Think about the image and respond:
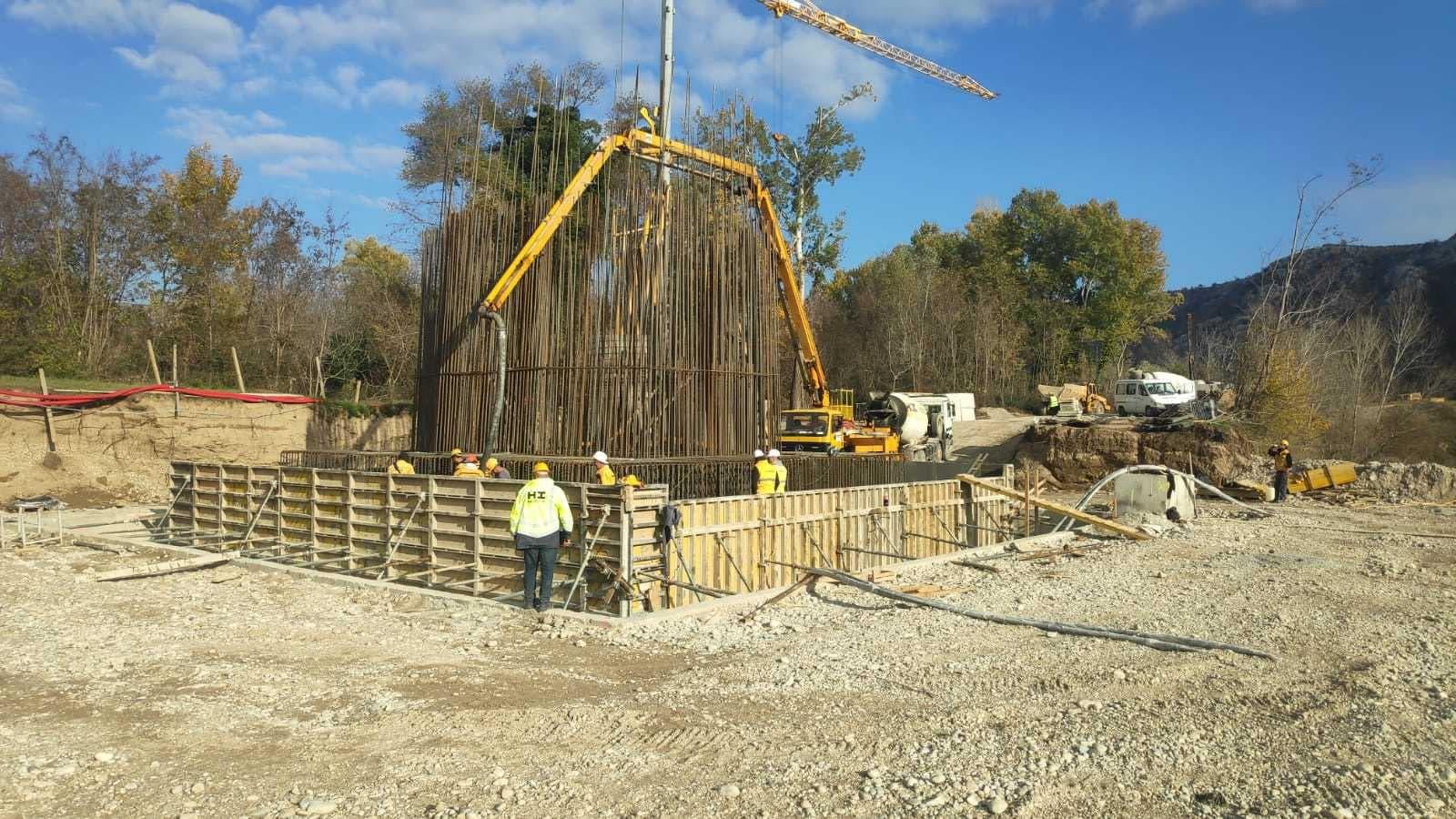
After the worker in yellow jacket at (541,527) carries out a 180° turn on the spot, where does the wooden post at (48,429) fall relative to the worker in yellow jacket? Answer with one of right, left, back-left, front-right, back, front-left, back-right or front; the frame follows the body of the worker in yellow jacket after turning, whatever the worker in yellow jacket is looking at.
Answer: back-right

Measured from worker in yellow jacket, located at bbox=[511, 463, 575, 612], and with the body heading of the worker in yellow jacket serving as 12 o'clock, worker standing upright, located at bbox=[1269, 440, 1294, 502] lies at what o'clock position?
The worker standing upright is roughly at 2 o'clock from the worker in yellow jacket.

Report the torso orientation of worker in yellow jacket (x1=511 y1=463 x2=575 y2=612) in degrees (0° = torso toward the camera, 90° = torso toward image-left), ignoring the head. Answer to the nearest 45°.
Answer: approximately 180°

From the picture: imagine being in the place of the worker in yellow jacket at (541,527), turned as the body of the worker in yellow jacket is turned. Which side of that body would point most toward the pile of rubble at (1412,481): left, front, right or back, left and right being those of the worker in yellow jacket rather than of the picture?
right

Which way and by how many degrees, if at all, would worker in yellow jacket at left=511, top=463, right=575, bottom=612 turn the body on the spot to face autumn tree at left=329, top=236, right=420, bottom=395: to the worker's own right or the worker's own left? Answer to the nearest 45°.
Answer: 0° — they already face it

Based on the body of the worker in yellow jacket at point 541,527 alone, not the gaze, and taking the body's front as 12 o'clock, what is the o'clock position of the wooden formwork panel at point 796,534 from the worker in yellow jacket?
The wooden formwork panel is roughly at 2 o'clock from the worker in yellow jacket.

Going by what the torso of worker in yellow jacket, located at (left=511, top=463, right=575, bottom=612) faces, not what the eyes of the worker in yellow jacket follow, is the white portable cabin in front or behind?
in front

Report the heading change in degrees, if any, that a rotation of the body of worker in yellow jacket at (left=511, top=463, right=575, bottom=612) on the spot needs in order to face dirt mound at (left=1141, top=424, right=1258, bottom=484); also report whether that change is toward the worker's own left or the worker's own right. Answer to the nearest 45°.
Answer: approximately 45° to the worker's own right

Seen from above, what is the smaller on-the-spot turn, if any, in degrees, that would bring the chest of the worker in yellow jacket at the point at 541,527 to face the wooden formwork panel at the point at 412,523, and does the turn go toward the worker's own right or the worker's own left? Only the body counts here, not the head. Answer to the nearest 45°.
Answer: approximately 45° to the worker's own left

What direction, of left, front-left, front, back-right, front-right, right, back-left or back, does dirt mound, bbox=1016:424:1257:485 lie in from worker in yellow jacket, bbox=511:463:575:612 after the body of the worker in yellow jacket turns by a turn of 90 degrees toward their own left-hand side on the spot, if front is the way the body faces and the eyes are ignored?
back-right

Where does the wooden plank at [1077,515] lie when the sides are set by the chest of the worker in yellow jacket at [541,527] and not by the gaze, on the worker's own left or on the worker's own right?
on the worker's own right

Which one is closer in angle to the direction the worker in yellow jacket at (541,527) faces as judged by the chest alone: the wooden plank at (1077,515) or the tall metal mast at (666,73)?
the tall metal mast

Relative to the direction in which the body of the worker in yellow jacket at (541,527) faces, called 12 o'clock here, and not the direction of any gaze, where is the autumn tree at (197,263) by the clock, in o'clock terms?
The autumn tree is roughly at 11 o'clock from the worker in yellow jacket.

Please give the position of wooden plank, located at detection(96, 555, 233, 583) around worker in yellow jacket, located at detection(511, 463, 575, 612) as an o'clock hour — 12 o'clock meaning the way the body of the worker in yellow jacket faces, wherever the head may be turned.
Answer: The wooden plank is roughly at 10 o'clock from the worker in yellow jacket.

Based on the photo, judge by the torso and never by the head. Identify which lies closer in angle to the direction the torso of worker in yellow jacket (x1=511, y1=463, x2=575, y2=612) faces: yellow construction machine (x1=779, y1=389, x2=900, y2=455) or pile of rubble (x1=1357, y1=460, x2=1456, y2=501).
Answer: the yellow construction machine
